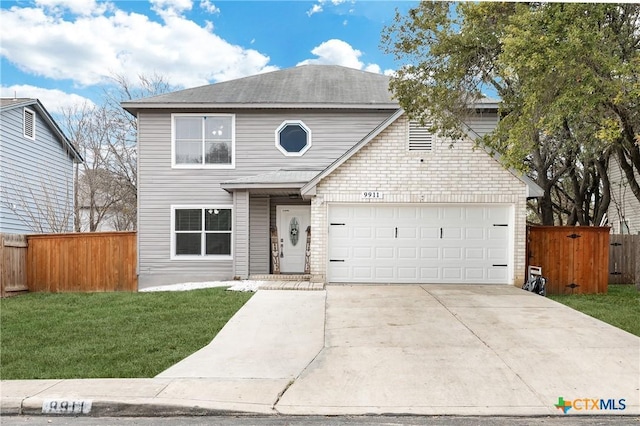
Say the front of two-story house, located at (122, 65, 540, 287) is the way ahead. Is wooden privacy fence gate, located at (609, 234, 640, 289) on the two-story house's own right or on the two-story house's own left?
on the two-story house's own left

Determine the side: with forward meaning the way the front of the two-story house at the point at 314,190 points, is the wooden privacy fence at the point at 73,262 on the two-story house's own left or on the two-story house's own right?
on the two-story house's own right

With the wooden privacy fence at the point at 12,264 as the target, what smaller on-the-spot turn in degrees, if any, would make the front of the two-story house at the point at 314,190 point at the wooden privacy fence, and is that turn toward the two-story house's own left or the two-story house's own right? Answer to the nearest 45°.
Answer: approximately 90° to the two-story house's own right

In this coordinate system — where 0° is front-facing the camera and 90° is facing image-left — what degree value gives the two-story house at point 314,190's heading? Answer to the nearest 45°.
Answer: approximately 0°
